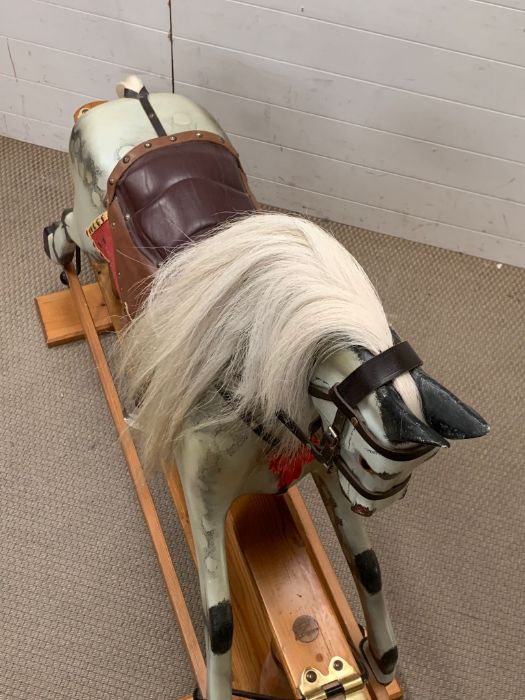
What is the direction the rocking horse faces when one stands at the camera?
facing the viewer and to the right of the viewer
